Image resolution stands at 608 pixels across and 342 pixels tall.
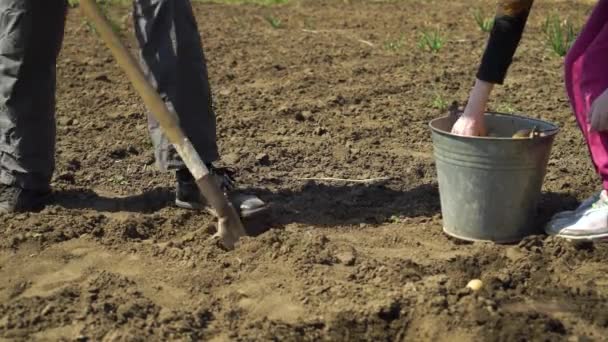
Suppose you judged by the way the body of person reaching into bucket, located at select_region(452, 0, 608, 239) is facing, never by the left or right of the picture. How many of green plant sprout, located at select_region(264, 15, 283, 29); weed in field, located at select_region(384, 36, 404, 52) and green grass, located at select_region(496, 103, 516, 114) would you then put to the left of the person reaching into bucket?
0

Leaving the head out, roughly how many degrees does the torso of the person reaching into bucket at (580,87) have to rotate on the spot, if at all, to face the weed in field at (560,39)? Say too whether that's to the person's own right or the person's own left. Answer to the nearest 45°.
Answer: approximately 90° to the person's own right

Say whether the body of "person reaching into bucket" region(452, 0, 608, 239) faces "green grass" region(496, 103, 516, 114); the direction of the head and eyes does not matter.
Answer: no

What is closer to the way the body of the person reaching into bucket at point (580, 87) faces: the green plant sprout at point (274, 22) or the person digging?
the person digging

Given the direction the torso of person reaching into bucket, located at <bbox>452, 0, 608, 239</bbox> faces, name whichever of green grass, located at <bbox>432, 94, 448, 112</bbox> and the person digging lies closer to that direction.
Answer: the person digging

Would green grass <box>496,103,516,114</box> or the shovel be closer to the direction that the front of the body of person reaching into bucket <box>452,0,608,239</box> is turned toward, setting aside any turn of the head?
the shovel

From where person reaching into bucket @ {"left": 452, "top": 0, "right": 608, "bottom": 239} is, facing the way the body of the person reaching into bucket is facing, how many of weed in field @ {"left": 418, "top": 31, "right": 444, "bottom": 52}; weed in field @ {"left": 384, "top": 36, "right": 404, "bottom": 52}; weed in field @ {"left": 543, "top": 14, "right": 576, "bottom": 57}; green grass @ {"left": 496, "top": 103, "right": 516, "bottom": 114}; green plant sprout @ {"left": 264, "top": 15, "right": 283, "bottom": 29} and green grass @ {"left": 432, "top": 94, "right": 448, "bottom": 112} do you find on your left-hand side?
0

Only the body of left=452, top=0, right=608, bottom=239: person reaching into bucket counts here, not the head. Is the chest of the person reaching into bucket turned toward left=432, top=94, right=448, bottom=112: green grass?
no

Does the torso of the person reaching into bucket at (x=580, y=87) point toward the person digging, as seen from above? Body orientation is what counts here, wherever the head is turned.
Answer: yes

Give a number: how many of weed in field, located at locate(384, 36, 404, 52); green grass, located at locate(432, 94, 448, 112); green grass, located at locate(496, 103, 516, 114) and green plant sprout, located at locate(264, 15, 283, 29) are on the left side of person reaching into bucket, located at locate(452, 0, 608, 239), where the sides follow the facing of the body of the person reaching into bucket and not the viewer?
0

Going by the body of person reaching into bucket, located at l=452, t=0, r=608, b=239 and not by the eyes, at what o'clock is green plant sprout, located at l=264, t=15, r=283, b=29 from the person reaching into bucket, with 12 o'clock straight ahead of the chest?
The green plant sprout is roughly at 2 o'clock from the person reaching into bucket.

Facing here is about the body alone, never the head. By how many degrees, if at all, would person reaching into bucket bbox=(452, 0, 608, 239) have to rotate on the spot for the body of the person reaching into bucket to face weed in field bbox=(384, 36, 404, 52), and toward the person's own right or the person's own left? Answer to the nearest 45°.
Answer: approximately 90° to the person's own right

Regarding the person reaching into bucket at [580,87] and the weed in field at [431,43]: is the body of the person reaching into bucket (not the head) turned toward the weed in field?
no

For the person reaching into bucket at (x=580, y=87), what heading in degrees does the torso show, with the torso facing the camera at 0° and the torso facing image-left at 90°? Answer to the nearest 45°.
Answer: approximately 90°

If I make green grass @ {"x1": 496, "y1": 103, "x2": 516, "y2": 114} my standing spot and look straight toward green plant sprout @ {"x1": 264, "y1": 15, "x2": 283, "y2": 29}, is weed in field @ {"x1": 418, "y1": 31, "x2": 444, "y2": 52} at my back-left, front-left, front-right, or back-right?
front-right
